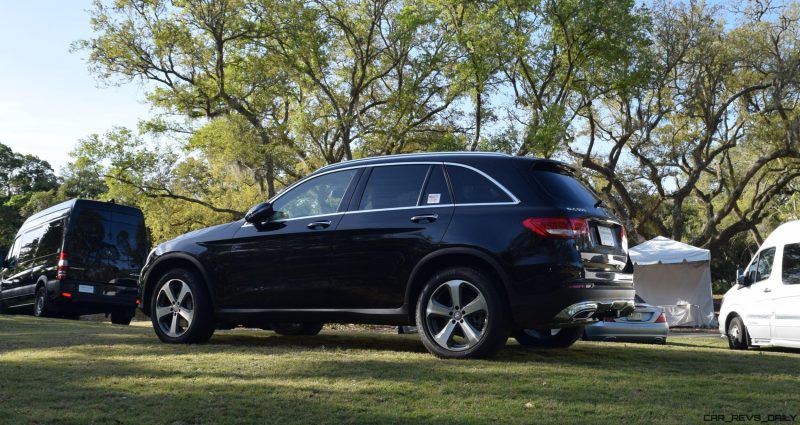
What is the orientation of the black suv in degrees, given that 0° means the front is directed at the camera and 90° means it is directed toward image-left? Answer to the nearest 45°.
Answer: approximately 135°

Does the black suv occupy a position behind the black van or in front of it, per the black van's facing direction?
behind

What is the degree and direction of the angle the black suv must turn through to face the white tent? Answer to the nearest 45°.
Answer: approximately 90° to its right

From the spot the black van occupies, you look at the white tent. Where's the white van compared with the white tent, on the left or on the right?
right

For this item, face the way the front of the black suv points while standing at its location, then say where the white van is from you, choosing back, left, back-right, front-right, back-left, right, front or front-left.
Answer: right

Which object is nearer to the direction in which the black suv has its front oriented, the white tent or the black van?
the black van

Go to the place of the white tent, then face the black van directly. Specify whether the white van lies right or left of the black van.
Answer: left
